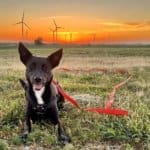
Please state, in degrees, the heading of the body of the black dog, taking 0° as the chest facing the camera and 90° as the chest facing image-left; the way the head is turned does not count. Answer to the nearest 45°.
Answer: approximately 0°
